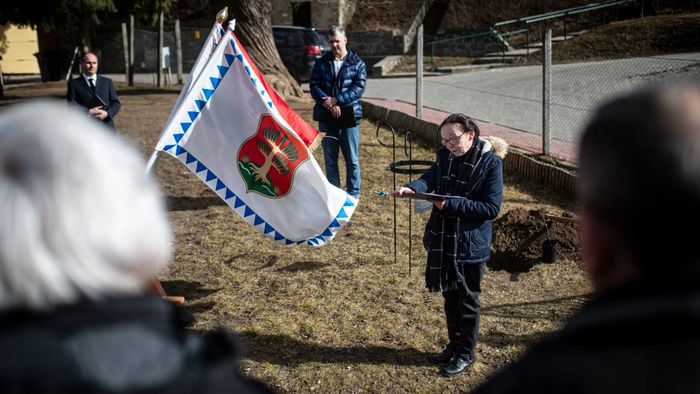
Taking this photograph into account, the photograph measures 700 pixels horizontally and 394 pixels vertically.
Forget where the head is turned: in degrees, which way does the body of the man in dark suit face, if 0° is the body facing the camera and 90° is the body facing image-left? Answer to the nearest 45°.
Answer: approximately 0°

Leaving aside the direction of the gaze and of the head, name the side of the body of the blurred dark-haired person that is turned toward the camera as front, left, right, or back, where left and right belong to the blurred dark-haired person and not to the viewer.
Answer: back

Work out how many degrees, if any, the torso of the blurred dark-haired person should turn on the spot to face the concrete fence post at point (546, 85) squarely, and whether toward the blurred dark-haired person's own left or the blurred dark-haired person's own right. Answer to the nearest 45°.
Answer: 0° — they already face it

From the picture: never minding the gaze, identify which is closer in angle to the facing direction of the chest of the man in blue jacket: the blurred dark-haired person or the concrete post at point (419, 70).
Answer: the blurred dark-haired person

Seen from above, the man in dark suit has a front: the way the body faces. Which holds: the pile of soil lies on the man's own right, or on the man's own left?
on the man's own left

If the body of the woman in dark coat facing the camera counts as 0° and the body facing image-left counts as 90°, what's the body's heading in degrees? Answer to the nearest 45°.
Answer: approximately 45°
